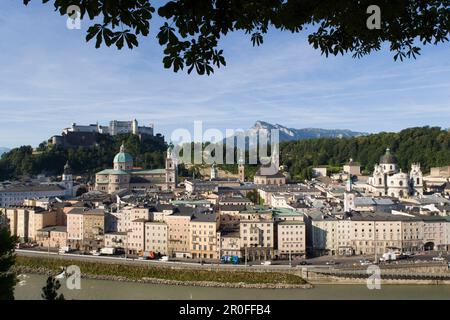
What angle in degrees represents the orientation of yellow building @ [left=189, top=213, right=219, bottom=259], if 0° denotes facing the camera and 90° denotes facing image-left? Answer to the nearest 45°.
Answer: approximately 0°

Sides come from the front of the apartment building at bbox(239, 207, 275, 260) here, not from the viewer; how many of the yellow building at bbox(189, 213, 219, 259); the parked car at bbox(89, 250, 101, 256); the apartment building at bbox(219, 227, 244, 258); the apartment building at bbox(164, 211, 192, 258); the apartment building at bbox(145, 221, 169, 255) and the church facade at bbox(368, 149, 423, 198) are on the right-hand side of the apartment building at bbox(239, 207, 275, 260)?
5

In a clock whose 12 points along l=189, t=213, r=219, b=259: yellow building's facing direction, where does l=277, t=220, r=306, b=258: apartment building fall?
The apartment building is roughly at 9 o'clock from the yellow building.

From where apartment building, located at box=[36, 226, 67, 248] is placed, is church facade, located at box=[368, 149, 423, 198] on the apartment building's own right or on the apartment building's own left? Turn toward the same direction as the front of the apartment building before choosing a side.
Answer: on the apartment building's own left

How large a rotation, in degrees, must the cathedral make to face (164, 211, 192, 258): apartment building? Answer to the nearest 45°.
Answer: approximately 90° to its right

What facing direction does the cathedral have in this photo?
to the viewer's right

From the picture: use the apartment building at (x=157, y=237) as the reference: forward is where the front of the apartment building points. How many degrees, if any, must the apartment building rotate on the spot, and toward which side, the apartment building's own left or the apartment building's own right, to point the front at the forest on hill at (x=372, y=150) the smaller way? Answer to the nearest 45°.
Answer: approximately 135° to the apartment building's own left

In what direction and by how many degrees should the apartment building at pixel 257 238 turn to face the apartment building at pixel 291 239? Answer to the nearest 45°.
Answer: approximately 90° to its left

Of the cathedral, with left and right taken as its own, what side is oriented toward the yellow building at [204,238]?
right

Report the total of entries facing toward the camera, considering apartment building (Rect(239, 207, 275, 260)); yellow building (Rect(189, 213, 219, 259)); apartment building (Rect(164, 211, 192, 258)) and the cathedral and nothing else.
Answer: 3

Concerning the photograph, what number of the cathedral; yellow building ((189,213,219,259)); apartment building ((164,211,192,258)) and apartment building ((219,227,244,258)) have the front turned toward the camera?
3

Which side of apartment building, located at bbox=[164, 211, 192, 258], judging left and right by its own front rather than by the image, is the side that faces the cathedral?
back

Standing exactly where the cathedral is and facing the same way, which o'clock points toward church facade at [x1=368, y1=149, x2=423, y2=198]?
The church facade is roughly at 1 o'clock from the cathedral.

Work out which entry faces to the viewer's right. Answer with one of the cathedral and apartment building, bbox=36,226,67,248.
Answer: the cathedral
